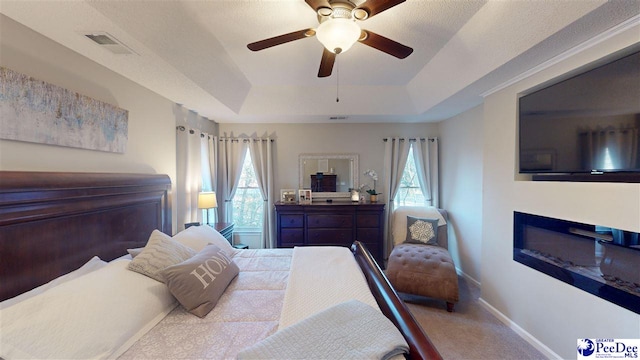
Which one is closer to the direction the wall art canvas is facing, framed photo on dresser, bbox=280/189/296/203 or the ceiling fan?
the ceiling fan

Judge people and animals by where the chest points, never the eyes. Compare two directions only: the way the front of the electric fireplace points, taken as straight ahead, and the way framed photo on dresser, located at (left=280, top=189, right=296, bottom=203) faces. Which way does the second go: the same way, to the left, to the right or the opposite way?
to the left

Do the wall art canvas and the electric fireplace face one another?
yes

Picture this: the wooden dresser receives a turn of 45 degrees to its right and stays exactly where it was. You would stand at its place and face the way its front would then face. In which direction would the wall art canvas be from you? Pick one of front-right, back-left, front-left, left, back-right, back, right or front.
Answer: front

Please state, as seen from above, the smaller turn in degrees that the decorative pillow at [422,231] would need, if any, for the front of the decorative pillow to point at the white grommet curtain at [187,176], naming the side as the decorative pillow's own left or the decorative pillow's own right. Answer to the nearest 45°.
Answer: approximately 45° to the decorative pillow's own right

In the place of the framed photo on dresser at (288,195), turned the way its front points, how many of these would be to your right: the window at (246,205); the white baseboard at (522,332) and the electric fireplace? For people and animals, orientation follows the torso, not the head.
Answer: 1

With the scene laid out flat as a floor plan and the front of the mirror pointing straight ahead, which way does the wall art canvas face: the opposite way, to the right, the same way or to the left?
to the left

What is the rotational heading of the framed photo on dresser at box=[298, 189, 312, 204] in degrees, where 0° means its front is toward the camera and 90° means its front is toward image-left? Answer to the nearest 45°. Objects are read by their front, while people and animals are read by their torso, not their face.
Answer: approximately 0°

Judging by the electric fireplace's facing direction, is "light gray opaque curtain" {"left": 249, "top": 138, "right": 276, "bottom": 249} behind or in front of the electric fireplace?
in front

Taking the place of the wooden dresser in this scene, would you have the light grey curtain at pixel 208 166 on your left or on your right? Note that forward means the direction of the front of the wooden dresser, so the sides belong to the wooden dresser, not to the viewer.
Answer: on your right

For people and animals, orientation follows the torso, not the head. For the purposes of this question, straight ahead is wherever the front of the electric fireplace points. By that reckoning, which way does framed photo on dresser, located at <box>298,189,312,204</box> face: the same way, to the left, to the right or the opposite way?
to the left

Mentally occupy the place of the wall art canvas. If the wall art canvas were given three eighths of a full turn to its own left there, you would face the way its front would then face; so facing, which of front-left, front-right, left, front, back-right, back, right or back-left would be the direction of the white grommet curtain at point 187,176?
front-right

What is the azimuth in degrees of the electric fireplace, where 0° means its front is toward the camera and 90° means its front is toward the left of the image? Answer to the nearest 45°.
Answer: approximately 45°

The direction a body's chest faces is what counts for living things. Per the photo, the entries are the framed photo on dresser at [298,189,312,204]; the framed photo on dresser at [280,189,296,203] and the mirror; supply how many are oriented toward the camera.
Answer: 3
